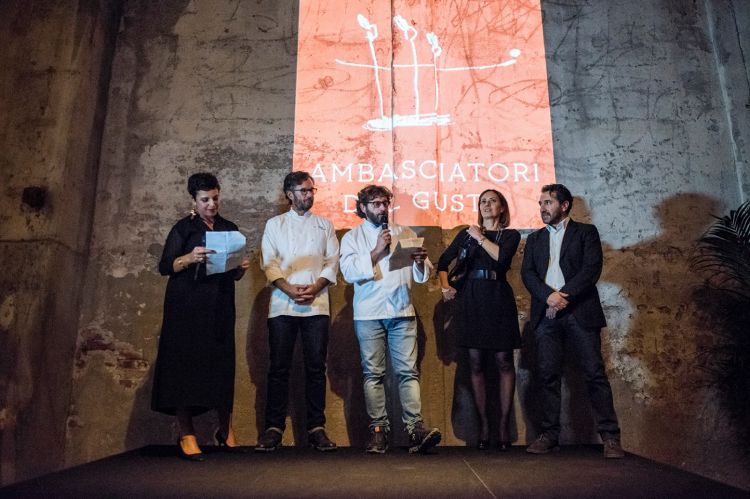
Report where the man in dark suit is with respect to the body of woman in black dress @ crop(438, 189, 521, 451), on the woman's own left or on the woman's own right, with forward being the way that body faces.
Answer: on the woman's own left

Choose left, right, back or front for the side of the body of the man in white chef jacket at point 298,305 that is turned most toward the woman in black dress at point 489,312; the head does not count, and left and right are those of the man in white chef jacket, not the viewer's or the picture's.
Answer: left

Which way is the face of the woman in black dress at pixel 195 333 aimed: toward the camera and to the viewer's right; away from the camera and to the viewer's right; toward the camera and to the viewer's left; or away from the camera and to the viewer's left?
toward the camera and to the viewer's right

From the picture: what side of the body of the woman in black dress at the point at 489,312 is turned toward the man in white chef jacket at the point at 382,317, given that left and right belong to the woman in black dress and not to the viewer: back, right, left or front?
right

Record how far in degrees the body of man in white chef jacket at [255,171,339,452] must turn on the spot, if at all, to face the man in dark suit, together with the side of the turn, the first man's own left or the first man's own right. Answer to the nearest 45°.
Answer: approximately 90° to the first man's own left

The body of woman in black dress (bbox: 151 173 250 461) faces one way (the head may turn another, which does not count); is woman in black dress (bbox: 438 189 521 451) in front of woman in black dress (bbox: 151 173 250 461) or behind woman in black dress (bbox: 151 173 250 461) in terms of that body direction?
in front

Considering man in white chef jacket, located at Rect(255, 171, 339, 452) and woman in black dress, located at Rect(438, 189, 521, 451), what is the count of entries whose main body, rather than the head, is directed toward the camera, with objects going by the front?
2

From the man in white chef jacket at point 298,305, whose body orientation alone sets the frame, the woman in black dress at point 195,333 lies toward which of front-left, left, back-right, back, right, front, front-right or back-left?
right

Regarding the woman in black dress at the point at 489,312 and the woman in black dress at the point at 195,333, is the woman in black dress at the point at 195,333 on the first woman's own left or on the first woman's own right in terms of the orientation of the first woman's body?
on the first woman's own right
